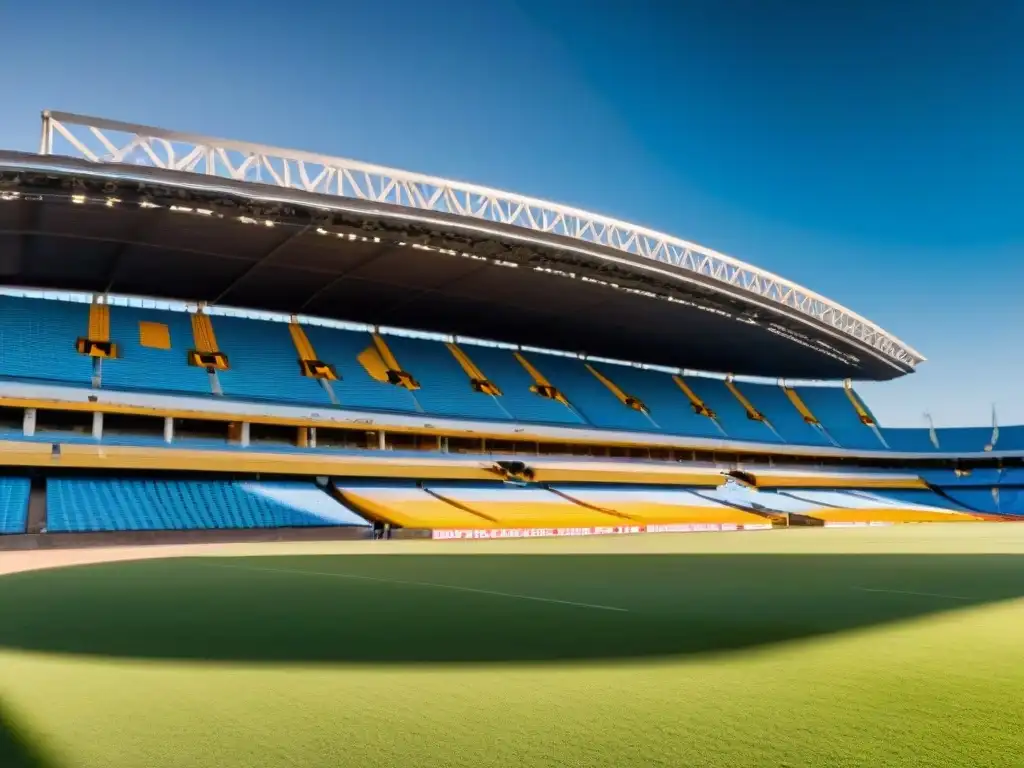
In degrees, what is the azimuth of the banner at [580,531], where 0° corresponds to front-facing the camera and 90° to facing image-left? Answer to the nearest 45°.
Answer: approximately 0°
